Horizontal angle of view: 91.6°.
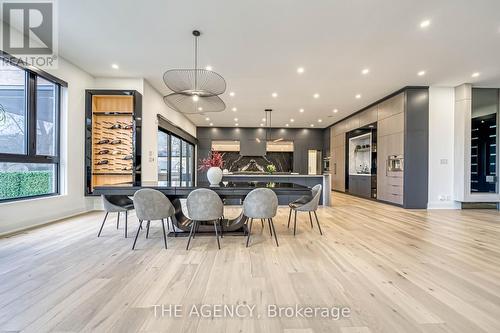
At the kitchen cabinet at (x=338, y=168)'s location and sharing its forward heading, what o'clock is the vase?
The vase is roughly at 11 o'clock from the kitchen cabinet.

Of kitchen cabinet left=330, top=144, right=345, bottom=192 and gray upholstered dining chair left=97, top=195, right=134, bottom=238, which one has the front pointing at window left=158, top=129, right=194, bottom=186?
the kitchen cabinet

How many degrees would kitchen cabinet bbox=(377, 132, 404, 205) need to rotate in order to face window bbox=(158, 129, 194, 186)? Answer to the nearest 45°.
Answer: approximately 45° to its right

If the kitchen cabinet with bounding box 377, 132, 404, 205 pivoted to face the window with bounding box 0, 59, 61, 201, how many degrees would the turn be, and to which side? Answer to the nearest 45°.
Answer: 0° — it already faces it

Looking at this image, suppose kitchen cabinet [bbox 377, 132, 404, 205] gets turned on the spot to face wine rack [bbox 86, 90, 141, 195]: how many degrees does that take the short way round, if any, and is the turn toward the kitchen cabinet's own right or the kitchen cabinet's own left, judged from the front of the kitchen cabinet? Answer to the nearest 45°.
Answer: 0° — it already faces it

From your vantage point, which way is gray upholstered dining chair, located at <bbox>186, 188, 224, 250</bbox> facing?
away from the camera

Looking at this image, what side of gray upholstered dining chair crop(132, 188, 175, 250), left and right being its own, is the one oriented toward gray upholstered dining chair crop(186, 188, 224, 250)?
right

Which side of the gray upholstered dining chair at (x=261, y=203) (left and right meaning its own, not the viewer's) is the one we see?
back

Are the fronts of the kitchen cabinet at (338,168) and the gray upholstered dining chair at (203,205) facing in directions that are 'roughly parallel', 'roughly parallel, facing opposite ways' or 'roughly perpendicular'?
roughly perpendicular

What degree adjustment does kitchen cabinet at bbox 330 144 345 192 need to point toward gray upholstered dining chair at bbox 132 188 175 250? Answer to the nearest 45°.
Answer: approximately 45° to its left

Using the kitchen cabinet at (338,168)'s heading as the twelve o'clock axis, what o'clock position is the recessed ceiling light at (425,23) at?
The recessed ceiling light is roughly at 10 o'clock from the kitchen cabinet.
